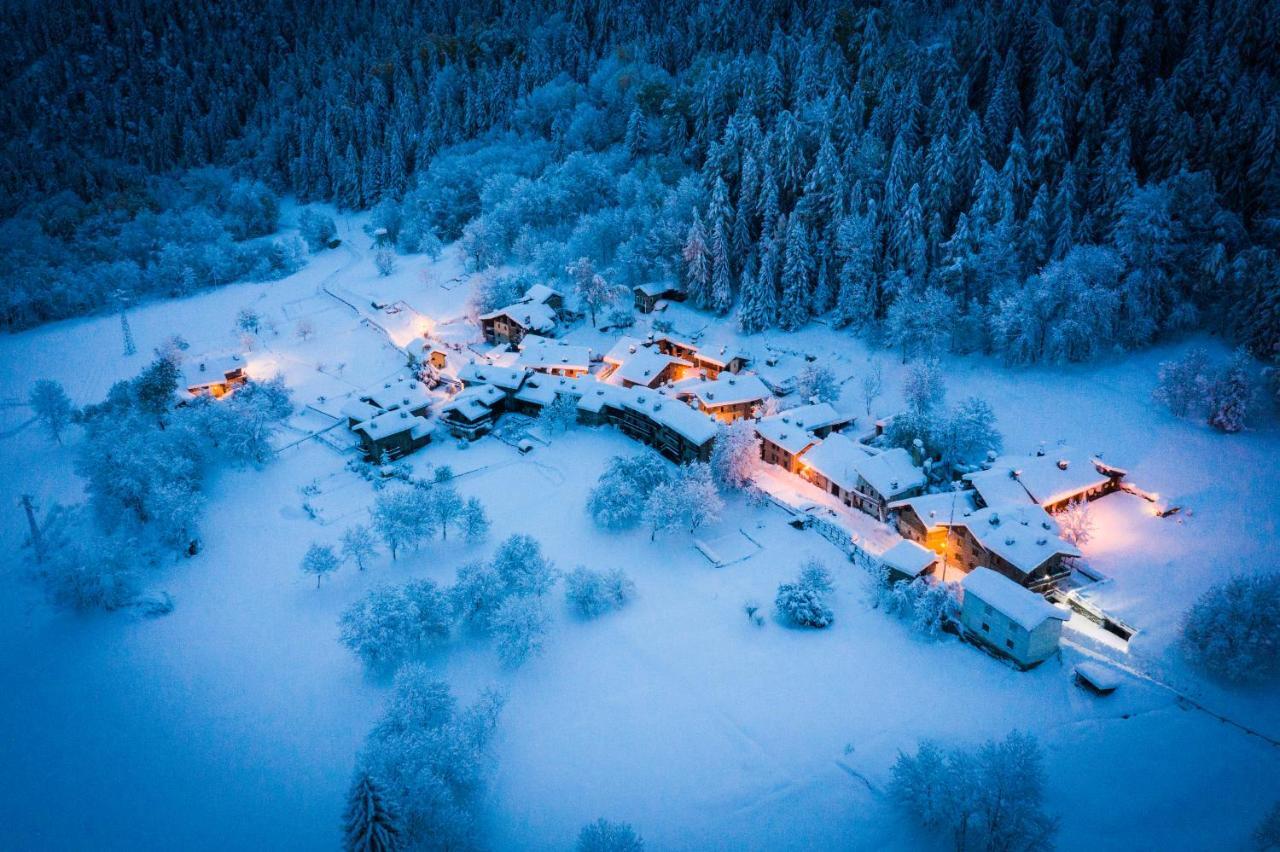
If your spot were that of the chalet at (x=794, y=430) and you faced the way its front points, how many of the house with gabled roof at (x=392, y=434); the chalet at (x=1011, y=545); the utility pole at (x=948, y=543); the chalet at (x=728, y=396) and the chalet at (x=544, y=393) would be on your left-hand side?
2

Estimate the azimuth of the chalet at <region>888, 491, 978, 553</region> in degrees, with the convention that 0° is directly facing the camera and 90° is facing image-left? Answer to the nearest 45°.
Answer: approximately 45°

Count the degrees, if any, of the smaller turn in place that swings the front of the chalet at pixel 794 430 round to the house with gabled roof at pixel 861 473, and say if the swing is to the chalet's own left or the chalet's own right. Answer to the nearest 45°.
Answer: approximately 90° to the chalet's own left

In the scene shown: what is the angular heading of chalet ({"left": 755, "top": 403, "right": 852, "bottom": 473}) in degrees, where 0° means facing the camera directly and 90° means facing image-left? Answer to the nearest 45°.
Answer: approximately 45°

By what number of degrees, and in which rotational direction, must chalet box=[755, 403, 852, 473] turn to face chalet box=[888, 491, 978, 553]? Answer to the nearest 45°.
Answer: approximately 90° to its left

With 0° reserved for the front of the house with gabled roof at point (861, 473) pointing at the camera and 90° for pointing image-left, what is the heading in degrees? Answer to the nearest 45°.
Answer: approximately 45°
